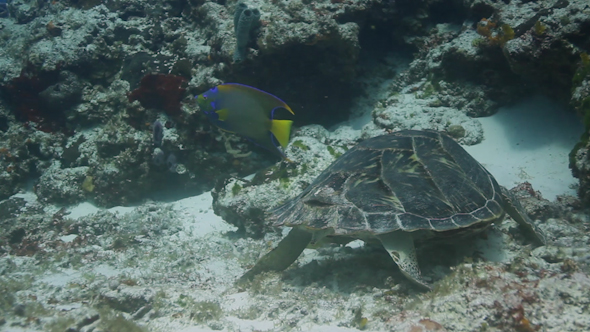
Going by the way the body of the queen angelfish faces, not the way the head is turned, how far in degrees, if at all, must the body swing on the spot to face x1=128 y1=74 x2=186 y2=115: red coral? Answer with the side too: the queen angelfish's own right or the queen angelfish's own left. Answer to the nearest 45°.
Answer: approximately 45° to the queen angelfish's own right

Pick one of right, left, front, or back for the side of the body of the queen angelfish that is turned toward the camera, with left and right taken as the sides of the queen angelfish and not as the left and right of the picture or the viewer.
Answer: left

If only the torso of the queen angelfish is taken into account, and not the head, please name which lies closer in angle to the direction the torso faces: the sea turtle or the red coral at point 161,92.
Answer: the red coral

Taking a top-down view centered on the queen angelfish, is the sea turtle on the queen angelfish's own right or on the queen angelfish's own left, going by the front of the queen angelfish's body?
on the queen angelfish's own left
